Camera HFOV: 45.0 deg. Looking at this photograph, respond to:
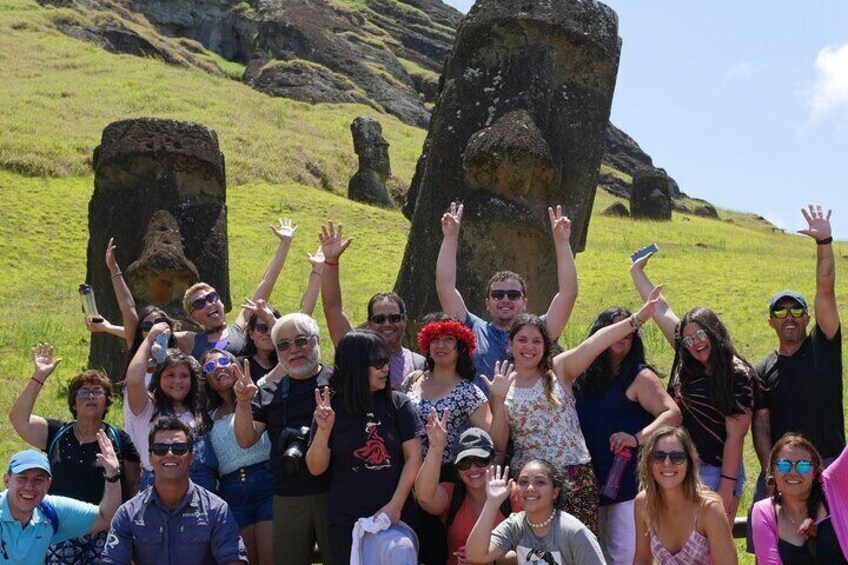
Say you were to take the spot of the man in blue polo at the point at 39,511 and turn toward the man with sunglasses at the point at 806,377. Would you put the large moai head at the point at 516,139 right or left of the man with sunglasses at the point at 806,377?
left

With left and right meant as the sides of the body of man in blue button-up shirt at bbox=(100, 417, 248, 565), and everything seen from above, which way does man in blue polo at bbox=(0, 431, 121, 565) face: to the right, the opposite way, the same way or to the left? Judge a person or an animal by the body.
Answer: the same way

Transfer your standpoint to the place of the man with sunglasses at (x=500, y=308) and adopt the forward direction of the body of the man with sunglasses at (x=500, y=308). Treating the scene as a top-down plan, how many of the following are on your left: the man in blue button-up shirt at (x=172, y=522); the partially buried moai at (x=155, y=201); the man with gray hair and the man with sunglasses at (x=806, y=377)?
1

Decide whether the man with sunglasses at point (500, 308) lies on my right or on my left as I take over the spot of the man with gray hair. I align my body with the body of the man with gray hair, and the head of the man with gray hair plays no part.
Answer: on my left

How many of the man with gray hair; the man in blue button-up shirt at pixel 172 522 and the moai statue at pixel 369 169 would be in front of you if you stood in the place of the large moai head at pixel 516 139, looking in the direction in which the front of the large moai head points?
2

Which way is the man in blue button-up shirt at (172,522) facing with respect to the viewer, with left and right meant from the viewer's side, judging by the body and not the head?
facing the viewer

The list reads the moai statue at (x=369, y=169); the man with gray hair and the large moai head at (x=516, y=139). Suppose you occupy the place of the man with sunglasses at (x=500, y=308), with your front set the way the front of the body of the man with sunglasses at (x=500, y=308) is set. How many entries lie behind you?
2

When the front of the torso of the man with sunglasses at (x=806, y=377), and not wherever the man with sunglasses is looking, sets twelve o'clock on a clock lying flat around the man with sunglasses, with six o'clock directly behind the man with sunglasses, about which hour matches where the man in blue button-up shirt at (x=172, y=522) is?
The man in blue button-up shirt is roughly at 2 o'clock from the man with sunglasses.

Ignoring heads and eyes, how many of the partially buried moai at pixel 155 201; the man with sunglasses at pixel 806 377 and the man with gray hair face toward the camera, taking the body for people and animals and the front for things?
3

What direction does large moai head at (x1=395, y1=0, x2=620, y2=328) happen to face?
toward the camera

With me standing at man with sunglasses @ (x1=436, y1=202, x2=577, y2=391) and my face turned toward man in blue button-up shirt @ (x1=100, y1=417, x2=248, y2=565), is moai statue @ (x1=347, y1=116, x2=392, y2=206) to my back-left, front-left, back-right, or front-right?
back-right

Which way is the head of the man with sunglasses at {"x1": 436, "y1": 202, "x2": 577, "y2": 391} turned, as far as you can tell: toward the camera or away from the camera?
toward the camera

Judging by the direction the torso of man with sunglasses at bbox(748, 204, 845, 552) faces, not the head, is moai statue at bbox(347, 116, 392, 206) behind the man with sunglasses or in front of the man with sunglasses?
behind

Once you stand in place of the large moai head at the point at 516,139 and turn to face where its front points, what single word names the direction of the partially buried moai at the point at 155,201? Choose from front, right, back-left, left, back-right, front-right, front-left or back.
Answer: back-right

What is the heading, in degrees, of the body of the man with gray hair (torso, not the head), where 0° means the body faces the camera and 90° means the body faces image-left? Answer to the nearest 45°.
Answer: approximately 0°

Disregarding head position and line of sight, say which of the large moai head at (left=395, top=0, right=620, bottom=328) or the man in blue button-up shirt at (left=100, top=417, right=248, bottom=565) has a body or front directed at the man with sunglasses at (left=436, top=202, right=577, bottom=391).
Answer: the large moai head

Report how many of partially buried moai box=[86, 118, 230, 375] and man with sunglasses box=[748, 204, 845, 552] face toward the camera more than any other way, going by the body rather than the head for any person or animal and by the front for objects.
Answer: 2

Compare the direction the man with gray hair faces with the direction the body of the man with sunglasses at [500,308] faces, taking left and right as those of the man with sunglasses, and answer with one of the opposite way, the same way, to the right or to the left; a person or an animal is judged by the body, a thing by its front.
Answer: the same way

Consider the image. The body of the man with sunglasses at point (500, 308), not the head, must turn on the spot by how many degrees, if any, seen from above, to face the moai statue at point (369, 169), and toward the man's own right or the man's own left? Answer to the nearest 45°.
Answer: approximately 180°

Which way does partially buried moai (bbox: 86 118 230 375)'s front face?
toward the camera

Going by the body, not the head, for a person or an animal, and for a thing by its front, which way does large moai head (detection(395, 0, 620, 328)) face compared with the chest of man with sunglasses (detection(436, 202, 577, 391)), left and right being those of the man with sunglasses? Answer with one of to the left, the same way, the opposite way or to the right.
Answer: the same way

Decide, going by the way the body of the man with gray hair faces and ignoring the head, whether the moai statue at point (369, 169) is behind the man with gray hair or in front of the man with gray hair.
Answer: behind
